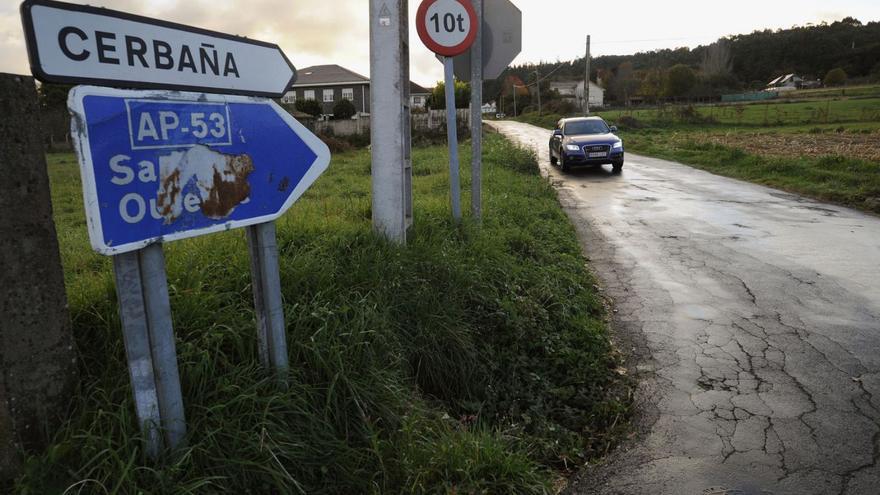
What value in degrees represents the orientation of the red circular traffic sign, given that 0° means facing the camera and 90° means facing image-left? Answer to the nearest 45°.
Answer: approximately 0°

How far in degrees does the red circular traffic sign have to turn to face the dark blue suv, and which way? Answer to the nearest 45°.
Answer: approximately 180°

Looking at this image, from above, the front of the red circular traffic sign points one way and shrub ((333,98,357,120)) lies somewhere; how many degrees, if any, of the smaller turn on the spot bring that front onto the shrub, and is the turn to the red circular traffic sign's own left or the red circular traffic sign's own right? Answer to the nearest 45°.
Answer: approximately 180°

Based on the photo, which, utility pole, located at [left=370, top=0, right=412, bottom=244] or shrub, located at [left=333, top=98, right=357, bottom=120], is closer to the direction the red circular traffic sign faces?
the utility pole

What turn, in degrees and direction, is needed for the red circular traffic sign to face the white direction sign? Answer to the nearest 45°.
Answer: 0° — it already faces it

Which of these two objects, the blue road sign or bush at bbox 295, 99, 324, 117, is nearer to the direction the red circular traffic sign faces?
the blue road sign

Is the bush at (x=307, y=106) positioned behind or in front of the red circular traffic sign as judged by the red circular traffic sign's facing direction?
behind

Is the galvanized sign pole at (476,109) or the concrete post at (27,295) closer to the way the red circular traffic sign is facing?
the concrete post

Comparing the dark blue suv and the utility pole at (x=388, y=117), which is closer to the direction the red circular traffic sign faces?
the utility pole
